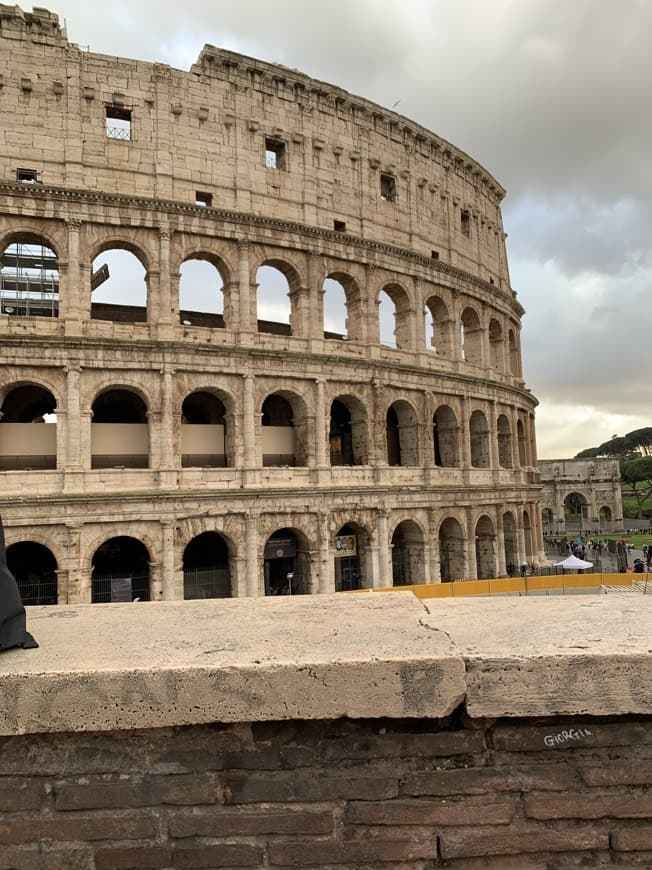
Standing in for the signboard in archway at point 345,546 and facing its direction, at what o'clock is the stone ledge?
The stone ledge is roughly at 12 o'clock from the signboard in archway.

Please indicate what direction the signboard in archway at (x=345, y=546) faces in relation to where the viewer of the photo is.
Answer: facing the viewer
